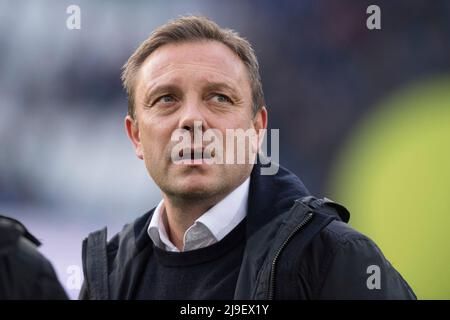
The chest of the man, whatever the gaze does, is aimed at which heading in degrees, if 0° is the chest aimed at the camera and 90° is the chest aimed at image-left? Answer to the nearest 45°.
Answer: approximately 45°
